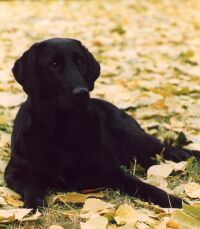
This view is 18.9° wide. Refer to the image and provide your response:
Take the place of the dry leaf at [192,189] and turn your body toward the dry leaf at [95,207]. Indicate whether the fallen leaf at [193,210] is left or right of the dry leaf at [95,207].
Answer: left

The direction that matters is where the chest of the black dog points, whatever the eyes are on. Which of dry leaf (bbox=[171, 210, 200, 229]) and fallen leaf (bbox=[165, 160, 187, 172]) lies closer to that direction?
the dry leaf

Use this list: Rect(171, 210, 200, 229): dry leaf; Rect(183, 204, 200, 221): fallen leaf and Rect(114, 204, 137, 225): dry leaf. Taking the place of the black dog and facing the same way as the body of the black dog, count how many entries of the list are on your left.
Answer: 3

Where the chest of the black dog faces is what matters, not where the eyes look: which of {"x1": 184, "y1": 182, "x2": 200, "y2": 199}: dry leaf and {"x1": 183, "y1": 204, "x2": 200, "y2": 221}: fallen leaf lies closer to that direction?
the fallen leaf

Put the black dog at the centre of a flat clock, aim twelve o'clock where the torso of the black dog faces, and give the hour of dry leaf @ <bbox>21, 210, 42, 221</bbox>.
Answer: The dry leaf is roughly at 11 o'clock from the black dog.

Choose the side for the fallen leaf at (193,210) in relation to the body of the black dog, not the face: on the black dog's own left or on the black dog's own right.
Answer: on the black dog's own left

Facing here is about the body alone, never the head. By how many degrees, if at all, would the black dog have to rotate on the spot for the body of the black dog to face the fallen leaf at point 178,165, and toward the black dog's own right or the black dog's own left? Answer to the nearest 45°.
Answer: approximately 135° to the black dog's own left

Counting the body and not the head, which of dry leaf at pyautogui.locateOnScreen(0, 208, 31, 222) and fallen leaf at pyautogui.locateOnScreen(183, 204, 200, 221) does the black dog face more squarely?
the dry leaf

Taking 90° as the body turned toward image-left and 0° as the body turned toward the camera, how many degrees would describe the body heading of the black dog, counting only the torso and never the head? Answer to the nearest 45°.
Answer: approximately 45°

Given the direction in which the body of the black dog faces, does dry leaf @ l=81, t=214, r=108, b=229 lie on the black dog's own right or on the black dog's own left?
on the black dog's own left
